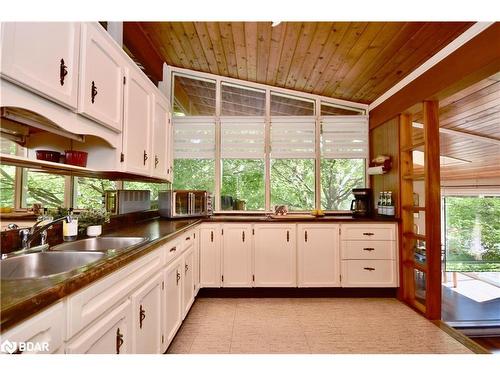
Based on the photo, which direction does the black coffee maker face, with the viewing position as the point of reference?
facing the viewer and to the left of the viewer

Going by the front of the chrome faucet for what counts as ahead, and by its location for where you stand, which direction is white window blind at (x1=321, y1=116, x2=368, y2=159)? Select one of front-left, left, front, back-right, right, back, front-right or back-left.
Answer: front-left

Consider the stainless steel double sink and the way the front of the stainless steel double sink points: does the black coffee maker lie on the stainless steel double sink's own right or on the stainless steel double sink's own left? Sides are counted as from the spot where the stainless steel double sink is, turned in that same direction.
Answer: on the stainless steel double sink's own left

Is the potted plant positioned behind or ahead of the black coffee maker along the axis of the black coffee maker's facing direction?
ahead

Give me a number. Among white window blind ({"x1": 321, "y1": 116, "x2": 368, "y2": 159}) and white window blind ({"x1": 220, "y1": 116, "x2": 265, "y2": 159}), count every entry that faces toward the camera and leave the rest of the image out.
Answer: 2

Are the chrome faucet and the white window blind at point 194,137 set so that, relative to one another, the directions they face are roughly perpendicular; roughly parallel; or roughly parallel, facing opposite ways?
roughly perpendicular

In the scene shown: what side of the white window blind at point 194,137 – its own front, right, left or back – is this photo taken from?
front

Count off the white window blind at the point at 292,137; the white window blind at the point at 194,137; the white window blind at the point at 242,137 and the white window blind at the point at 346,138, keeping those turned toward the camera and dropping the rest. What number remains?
4

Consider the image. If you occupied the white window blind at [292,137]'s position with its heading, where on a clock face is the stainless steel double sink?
The stainless steel double sink is roughly at 1 o'clock from the white window blind.

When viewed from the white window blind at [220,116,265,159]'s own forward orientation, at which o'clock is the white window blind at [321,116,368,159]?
the white window blind at [321,116,368,159] is roughly at 9 o'clock from the white window blind at [220,116,265,159].

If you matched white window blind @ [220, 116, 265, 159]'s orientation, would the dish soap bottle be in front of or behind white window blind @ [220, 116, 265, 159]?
in front

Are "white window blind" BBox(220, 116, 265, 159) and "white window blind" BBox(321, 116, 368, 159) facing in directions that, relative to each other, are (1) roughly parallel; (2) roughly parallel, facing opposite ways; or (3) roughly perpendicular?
roughly parallel

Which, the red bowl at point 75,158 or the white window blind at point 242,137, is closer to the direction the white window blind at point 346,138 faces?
the red bowl

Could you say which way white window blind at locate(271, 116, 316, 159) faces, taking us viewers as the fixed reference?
facing the viewer

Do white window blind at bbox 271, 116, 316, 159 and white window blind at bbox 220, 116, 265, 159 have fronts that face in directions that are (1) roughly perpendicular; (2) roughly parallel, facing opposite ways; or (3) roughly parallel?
roughly parallel
